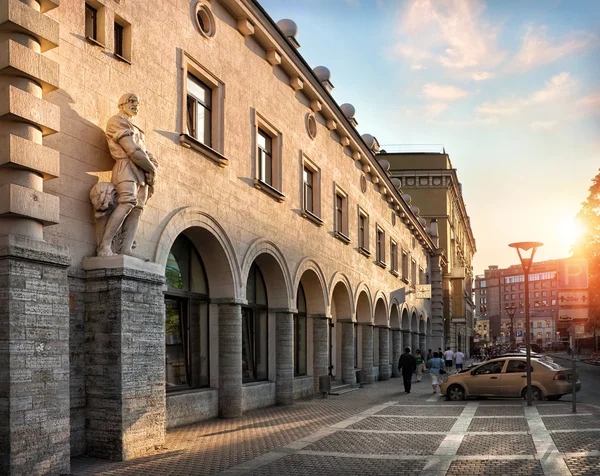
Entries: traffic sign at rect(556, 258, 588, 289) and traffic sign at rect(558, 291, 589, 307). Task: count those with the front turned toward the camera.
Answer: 2

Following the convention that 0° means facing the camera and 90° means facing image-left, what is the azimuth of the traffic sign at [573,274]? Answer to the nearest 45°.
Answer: approximately 0°

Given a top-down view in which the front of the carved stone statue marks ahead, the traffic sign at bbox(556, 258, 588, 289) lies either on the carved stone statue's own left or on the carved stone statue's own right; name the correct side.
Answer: on the carved stone statue's own left

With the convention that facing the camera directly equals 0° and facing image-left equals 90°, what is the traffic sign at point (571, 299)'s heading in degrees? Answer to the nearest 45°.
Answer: approximately 0°
